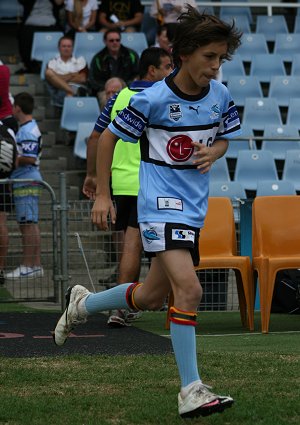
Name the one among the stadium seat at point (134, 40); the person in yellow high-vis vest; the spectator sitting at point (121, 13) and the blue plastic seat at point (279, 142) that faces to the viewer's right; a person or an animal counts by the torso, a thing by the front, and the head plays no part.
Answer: the person in yellow high-vis vest

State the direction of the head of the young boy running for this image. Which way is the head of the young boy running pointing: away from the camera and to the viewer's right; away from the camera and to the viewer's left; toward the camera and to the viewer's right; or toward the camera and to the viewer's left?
toward the camera and to the viewer's right

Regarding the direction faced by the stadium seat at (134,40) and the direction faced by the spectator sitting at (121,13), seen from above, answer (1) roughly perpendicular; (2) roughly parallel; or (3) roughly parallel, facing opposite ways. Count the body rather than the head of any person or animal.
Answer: roughly parallel

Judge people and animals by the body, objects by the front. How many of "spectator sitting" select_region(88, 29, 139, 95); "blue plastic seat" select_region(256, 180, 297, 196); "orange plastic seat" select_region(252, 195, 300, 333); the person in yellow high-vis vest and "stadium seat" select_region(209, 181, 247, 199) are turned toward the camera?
4

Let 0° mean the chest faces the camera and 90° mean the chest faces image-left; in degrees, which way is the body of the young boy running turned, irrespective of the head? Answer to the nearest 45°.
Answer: approximately 315°

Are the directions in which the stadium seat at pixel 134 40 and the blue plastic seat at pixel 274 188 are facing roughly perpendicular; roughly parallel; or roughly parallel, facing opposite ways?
roughly parallel

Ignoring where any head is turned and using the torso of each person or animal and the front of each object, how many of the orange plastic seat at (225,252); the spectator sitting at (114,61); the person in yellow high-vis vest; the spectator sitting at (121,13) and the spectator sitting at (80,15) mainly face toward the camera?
4

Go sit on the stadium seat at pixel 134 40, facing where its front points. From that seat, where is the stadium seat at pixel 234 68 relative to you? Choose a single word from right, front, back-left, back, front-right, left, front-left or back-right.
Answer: left

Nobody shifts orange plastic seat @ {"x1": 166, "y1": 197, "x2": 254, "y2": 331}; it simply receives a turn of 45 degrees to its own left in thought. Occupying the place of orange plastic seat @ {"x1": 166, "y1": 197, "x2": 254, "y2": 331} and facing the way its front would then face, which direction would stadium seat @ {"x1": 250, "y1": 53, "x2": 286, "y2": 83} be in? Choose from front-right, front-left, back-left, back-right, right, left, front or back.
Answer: back-left

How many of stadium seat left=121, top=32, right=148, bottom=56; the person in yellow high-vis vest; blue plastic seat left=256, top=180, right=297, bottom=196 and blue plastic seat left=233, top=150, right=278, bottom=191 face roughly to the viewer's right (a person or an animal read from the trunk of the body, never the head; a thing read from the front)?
1

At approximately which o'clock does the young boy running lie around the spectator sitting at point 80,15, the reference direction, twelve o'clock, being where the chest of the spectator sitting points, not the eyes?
The young boy running is roughly at 12 o'clock from the spectator sitting.

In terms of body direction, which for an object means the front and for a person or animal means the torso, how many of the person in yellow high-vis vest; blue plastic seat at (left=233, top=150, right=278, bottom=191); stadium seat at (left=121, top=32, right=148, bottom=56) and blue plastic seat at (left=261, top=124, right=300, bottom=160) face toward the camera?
3

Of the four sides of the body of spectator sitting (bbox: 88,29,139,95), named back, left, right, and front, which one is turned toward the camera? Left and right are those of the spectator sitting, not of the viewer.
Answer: front

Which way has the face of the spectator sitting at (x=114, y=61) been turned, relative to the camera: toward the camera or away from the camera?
toward the camera

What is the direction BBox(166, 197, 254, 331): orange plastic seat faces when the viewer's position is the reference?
facing the viewer

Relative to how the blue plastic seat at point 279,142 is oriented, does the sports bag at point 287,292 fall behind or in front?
in front

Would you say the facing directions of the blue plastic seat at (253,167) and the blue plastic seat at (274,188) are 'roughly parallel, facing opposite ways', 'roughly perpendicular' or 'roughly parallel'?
roughly parallel
